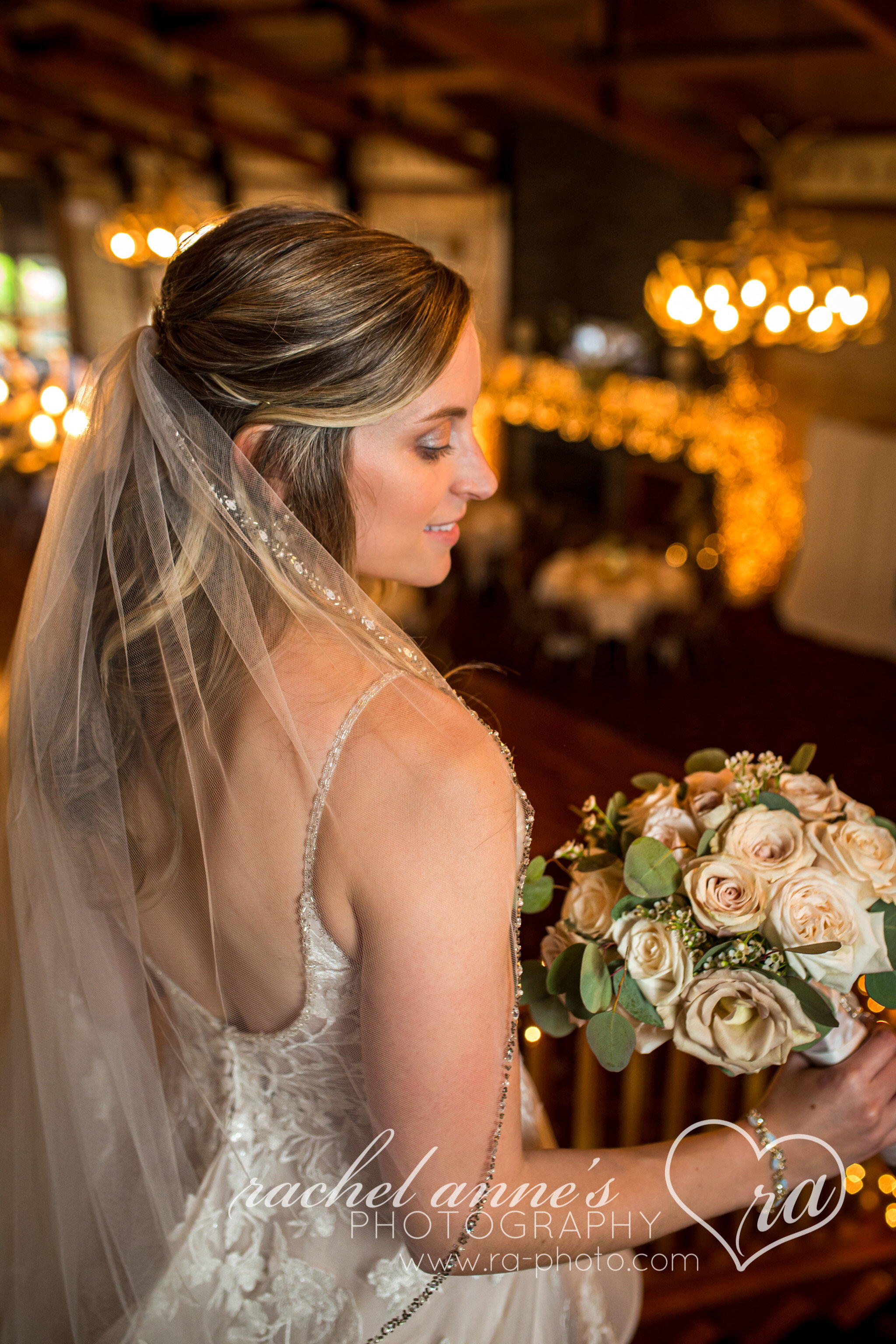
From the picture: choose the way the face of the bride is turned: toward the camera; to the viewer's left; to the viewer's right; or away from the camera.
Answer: to the viewer's right

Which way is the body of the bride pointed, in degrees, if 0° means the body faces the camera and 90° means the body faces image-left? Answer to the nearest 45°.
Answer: approximately 225°

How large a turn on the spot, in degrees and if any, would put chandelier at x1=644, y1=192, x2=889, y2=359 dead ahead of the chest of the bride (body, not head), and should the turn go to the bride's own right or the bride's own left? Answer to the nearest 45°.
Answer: approximately 45° to the bride's own left

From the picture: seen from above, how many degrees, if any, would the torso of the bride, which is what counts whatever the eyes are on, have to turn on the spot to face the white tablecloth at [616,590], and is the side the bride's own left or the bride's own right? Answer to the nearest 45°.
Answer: approximately 45° to the bride's own left

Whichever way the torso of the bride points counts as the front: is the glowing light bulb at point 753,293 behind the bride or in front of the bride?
in front

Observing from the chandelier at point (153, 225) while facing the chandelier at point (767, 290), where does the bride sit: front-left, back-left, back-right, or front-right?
front-right
